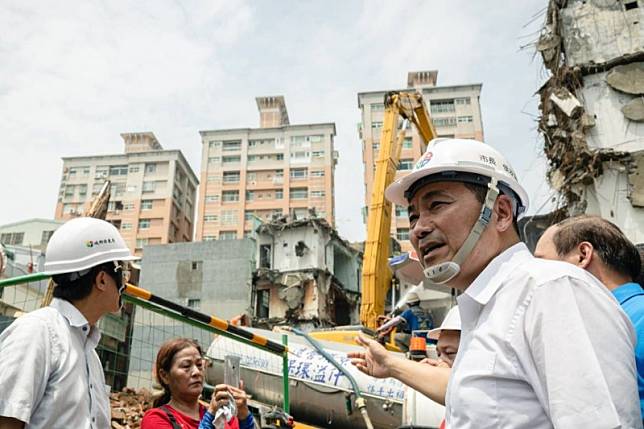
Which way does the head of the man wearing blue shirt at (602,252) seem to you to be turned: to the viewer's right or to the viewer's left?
to the viewer's left

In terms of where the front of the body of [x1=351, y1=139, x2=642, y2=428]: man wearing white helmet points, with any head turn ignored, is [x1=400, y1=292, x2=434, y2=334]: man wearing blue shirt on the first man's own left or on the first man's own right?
on the first man's own right

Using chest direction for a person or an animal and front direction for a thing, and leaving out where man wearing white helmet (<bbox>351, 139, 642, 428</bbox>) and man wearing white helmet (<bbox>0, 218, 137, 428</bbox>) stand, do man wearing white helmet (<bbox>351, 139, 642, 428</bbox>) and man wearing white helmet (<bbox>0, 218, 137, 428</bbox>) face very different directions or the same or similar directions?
very different directions

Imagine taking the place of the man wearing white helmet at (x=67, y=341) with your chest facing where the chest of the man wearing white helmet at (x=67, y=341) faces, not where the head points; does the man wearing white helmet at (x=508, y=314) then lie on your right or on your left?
on your right

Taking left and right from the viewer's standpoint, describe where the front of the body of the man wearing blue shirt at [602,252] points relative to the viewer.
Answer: facing to the left of the viewer

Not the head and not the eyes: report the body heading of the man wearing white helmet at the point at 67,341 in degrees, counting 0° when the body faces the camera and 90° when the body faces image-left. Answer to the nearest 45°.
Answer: approximately 270°

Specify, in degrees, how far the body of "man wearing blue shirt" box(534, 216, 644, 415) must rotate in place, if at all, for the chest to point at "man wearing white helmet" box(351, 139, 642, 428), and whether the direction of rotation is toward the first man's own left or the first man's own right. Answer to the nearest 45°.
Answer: approximately 90° to the first man's own left

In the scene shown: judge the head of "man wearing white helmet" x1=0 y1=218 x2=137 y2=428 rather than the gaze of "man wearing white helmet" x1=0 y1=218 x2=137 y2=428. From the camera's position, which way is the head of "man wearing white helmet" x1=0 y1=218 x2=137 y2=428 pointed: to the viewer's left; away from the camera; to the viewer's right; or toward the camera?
to the viewer's right

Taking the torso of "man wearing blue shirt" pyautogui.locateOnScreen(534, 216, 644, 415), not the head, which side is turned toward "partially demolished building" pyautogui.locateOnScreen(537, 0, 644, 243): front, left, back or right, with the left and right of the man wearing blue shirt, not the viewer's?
right

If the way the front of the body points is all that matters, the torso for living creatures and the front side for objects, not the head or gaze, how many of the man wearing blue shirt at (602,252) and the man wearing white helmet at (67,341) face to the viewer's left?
1

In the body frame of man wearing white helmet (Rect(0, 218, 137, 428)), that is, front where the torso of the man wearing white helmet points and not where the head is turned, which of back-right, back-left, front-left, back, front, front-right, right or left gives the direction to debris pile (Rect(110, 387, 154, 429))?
left
